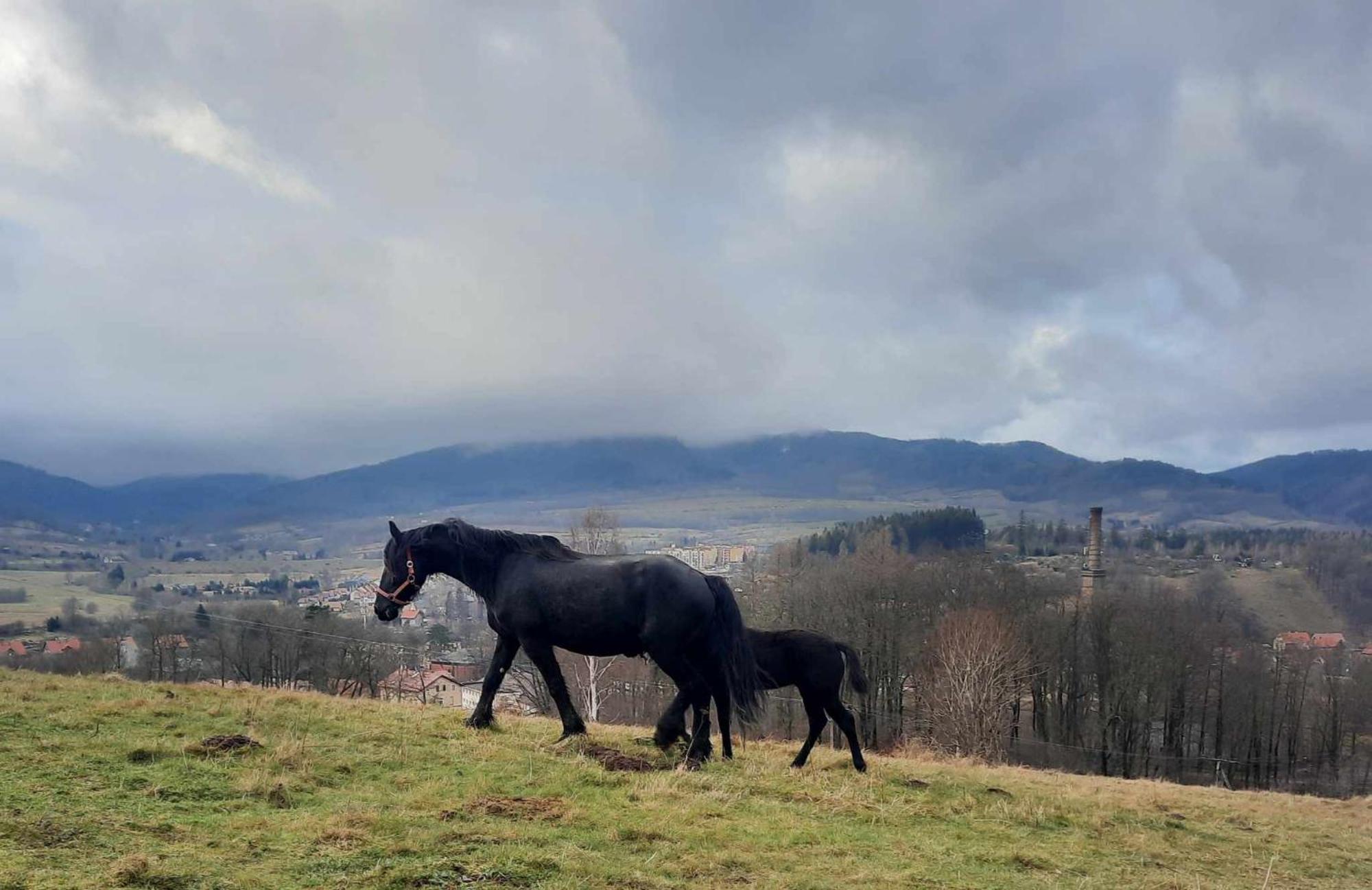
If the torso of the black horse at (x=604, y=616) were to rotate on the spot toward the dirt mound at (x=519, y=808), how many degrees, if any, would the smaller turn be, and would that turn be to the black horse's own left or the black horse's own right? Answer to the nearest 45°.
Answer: approximately 90° to the black horse's own left

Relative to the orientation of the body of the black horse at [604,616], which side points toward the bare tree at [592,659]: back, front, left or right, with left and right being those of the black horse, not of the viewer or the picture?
right

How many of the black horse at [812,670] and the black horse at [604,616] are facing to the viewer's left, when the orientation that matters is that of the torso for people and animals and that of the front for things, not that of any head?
2

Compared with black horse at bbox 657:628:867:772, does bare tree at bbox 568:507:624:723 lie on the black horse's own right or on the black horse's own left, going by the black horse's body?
on the black horse's own right

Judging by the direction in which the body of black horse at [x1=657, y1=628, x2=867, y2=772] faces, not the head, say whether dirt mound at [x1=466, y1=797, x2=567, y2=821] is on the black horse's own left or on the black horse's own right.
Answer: on the black horse's own left

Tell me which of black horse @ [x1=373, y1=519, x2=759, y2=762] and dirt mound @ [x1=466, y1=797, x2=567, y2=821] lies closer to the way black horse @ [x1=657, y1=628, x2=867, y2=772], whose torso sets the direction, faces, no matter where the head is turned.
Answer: the black horse

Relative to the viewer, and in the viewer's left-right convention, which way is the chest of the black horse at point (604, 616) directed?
facing to the left of the viewer

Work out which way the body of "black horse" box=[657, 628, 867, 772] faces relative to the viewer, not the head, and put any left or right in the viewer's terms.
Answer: facing to the left of the viewer

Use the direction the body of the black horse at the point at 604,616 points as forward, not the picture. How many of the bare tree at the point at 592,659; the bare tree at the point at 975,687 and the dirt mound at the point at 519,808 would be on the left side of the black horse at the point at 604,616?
1

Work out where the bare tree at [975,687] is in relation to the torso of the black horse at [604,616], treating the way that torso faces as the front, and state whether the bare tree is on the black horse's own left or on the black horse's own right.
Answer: on the black horse's own right
